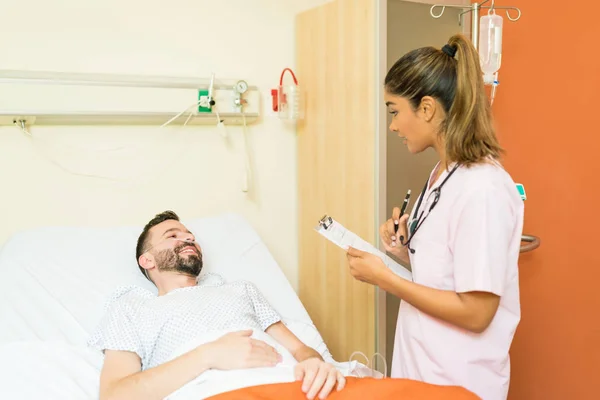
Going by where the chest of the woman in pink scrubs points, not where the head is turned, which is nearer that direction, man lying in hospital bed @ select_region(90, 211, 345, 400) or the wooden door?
the man lying in hospital bed

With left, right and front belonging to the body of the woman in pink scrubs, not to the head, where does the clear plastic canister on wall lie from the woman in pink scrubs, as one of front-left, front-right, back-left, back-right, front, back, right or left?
front-right

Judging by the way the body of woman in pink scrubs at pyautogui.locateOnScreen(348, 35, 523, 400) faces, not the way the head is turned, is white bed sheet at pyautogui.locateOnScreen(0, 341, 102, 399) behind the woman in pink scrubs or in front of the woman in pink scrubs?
in front

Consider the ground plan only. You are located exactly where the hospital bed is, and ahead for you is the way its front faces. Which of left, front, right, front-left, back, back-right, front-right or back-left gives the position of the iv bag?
front-left

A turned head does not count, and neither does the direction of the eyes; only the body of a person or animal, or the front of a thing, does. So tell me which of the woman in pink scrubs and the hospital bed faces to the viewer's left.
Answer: the woman in pink scrubs

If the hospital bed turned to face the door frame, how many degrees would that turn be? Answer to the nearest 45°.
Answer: approximately 45° to its left

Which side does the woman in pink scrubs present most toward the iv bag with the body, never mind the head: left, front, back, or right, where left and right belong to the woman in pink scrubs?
right

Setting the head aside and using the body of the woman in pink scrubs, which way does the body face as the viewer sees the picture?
to the viewer's left

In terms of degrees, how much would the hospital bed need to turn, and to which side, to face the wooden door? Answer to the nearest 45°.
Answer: approximately 45° to its left

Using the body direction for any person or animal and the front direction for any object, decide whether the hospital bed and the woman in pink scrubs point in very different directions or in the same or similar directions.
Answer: very different directions

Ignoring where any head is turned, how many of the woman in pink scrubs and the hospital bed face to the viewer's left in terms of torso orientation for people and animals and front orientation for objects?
1

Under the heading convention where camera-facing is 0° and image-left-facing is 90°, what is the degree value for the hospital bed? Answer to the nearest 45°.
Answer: approximately 315°

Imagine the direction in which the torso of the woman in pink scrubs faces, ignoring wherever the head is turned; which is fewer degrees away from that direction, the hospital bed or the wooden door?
the hospital bed

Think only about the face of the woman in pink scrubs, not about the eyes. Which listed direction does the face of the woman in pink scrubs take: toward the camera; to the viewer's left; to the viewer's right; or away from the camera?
to the viewer's left

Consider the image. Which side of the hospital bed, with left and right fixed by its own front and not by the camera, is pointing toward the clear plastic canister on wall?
left
